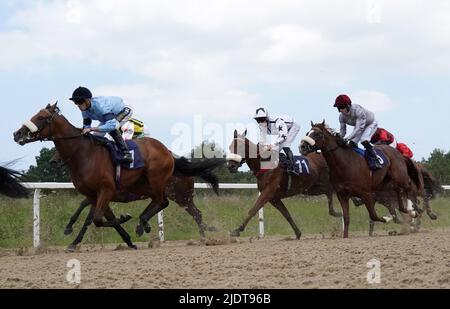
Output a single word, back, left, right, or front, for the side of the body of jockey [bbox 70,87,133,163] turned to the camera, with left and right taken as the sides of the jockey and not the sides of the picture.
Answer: left

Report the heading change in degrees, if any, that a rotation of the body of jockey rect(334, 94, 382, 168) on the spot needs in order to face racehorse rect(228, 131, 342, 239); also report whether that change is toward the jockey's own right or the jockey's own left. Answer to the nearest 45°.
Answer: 0° — they already face it

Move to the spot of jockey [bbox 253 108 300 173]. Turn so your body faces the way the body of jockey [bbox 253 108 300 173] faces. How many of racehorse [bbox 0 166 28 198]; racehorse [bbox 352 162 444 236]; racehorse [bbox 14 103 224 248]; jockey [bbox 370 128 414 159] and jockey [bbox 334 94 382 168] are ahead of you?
2

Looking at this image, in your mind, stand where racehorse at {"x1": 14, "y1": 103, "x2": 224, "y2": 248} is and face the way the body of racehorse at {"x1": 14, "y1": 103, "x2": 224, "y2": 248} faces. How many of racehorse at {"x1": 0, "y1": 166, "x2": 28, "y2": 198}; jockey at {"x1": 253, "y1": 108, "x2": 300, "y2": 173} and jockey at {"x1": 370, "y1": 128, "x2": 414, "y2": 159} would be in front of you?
1

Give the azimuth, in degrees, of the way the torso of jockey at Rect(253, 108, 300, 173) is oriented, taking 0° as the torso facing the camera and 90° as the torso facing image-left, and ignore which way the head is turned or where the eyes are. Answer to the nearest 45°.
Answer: approximately 45°

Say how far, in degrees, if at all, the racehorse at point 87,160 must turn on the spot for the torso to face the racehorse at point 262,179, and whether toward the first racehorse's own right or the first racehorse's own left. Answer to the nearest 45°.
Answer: approximately 135° to the first racehorse's own right

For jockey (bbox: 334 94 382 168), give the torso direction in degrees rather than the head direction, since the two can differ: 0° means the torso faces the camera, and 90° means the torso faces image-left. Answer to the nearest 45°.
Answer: approximately 45°

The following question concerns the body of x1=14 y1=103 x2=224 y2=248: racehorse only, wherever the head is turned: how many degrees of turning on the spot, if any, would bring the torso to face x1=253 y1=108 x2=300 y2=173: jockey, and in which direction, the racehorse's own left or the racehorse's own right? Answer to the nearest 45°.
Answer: approximately 135° to the racehorse's own right

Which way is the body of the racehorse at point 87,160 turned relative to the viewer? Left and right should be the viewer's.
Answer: facing to the left of the viewer
